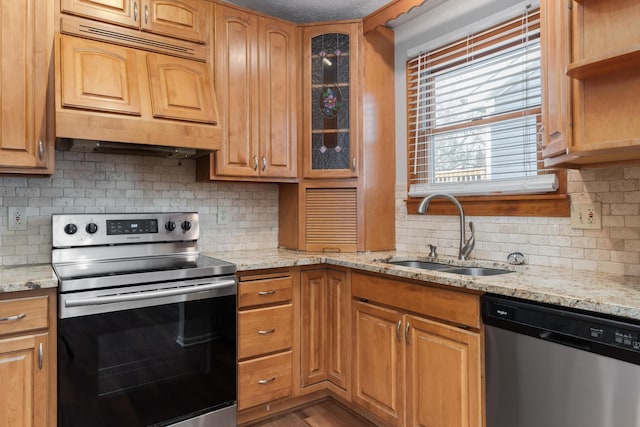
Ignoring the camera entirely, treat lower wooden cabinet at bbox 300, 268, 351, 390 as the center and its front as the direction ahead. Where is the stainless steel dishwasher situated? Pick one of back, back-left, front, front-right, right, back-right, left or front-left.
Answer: front-left

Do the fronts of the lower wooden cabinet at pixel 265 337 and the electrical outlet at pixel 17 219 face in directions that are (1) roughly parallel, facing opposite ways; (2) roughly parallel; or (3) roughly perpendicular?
roughly parallel

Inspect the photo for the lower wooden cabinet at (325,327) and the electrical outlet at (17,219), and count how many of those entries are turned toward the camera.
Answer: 2

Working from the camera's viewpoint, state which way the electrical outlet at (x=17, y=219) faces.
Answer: facing the viewer

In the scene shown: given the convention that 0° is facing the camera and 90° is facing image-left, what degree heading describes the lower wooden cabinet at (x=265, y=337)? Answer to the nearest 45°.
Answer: approximately 315°

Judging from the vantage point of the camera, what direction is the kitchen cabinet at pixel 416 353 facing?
facing the viewer and to the left of the viewer

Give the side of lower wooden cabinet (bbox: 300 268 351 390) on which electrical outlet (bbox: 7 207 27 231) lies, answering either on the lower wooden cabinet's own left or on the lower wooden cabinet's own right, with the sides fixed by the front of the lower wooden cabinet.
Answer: on the lower wooden cabinet's own right

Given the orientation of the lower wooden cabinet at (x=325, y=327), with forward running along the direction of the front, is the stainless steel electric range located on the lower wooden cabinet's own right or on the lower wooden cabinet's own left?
on the lower wooden cabinet's own right

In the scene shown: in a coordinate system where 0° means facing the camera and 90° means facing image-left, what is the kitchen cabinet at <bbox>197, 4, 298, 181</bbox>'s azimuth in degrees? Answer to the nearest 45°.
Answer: approximately 315°

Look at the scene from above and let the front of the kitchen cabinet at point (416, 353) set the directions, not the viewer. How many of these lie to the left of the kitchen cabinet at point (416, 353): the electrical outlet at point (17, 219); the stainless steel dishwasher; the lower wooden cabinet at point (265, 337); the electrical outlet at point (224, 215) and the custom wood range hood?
1
